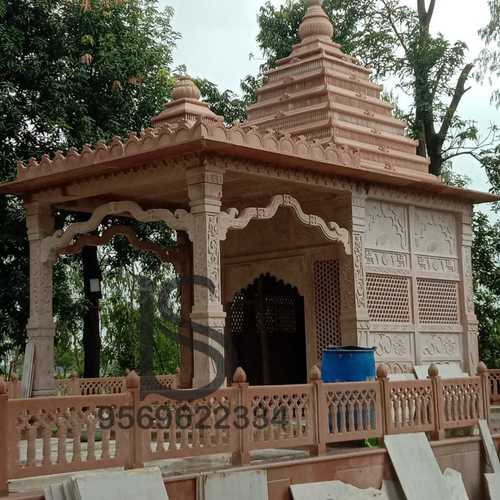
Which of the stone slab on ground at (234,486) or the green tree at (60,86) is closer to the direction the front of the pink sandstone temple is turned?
the stone slab on ground

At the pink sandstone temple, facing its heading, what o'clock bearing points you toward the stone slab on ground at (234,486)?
The stone slab on ground is roughly at 11 o'clock from the pink sandstone temple.

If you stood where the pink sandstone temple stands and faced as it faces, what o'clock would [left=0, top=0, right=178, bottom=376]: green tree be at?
The green tree is roughly at 3 o'clock from the pink sandstone temple.

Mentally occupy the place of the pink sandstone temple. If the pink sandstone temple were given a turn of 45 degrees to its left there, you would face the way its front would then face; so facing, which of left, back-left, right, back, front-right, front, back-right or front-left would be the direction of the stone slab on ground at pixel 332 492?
front

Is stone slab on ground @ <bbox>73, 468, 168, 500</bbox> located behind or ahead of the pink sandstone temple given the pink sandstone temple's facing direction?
ahead

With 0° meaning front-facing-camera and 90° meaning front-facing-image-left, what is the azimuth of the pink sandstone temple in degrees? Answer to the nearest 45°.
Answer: approximately 45°
